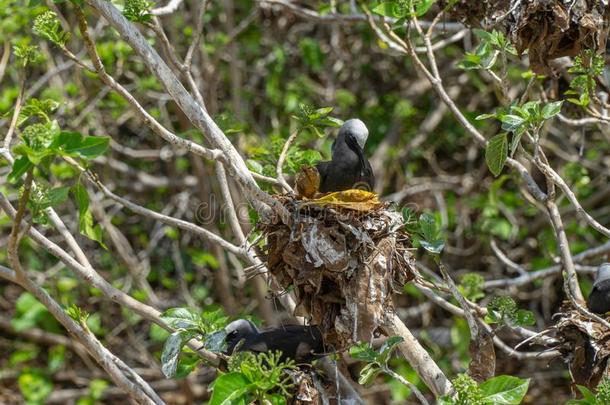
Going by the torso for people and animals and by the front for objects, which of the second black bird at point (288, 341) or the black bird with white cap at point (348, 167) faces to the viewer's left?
the second black bird

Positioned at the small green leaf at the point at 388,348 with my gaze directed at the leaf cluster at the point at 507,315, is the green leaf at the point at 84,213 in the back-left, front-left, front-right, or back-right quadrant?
back-left

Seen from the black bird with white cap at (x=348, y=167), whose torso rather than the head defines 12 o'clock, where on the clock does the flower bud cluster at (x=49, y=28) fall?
The flower bud cluster is roughly at 4 o'clock from the black bird with white cap.

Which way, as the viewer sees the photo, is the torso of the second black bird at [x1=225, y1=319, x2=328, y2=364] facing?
to the viewer's left

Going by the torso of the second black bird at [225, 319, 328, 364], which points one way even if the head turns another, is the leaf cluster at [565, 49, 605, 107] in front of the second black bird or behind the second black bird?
behind

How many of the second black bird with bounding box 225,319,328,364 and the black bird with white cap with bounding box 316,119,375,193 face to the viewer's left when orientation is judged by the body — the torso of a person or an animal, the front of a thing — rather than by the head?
1

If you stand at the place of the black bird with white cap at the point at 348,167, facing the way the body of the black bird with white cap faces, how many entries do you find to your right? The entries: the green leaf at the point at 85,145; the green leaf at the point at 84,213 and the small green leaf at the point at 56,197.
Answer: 3

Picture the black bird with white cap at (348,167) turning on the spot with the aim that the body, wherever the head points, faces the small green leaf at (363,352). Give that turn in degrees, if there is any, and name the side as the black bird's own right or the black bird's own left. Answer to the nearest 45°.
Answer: approximately 45° to the black bird's own right

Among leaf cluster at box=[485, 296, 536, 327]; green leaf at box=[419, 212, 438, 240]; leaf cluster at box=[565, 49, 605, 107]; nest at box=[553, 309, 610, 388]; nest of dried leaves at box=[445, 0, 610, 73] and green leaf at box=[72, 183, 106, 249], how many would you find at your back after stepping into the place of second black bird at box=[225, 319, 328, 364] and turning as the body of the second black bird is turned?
5
